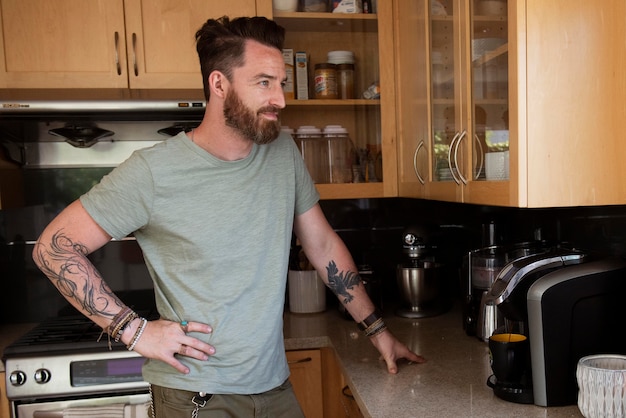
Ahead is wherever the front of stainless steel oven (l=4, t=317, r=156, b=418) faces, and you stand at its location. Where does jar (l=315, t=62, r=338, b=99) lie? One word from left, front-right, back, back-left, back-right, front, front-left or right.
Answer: left

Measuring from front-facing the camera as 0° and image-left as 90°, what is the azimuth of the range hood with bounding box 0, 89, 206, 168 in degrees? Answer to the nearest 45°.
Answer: approximately 0°

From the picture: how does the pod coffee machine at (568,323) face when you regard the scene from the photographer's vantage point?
facing to the left of the viewer

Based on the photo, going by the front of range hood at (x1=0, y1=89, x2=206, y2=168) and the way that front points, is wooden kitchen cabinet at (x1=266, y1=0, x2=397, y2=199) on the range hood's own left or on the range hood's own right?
on the range hood's own left

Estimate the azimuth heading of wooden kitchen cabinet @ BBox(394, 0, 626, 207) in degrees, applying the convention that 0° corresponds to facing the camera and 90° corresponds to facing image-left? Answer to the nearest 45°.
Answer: approximately 45°

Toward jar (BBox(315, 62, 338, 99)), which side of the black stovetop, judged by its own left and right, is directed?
left
